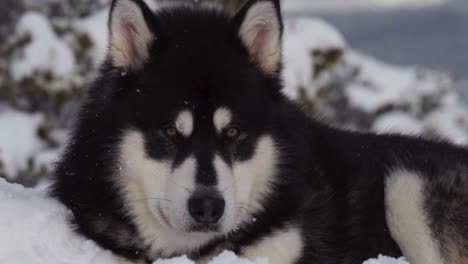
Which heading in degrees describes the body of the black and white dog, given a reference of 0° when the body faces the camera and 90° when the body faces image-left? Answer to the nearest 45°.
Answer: approximately 45°

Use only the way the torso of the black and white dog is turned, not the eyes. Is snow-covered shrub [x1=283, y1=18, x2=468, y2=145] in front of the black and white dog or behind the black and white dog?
behind
